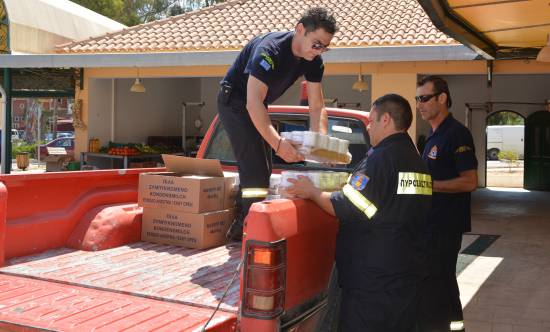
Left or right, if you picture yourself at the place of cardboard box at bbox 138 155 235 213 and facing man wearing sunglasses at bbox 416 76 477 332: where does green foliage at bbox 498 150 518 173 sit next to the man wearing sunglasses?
left

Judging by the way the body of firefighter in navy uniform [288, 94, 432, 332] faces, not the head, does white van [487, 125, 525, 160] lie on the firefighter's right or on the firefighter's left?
on the firefighter's right

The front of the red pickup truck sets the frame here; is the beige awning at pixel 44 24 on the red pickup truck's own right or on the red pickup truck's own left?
on the red pickup truck's own left

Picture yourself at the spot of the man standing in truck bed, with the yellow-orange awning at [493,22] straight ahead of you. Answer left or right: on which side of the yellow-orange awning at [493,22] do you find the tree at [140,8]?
left

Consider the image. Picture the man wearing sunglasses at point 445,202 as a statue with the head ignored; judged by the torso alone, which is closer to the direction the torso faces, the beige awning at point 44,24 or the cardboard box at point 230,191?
the cardboard box

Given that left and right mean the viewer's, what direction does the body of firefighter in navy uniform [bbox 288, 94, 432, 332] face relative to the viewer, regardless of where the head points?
facing away from the viewer and to the left of the viewer

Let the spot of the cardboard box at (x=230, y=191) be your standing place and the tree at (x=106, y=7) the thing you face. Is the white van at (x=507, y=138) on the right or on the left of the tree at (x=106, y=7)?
right

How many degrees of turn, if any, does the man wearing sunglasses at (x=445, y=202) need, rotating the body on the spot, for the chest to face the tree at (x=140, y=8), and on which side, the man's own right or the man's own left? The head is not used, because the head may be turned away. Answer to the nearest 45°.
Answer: approximately 90° to the man's own right
